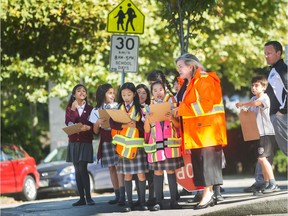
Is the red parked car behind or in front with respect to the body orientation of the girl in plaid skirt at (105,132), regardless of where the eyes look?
behind

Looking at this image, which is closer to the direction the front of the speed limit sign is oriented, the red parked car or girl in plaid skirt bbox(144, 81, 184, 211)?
the girl in plaid skirt

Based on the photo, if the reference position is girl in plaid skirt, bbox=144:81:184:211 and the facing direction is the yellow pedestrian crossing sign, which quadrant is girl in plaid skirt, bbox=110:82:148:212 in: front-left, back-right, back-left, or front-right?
front-left

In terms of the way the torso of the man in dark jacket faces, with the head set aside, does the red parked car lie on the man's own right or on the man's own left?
on the man's own right

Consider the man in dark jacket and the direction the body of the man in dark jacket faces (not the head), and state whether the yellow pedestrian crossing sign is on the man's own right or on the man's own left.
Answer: on the man's own right

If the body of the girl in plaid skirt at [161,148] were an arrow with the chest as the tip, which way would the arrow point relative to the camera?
toward the camera

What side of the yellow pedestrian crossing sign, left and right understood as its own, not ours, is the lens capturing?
front
